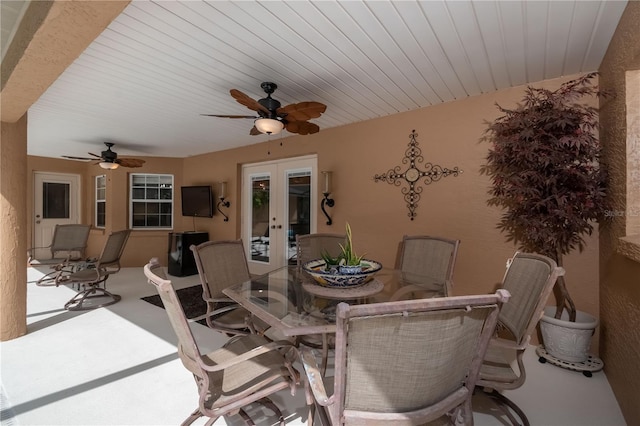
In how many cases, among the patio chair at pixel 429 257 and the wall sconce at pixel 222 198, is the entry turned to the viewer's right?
0

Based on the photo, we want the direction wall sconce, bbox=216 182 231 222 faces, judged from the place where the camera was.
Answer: facing the viewer and to the left of the viewer

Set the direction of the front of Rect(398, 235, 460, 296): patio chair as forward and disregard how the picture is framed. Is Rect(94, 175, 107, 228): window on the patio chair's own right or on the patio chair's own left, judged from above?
on the patio chair's own right

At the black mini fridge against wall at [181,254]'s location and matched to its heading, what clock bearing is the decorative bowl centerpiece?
The decorative bowl centerpiece is roughly at 10 o'clock from the black mini fridge against wall.

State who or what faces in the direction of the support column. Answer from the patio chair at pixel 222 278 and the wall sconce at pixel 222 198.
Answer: the wall sconce

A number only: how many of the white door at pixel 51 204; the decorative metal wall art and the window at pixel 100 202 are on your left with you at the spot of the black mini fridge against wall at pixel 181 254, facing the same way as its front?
1

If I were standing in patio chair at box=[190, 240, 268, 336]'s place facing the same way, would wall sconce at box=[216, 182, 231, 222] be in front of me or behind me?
behind

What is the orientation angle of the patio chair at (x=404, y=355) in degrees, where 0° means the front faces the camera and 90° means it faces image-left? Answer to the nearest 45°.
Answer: approximately 135°

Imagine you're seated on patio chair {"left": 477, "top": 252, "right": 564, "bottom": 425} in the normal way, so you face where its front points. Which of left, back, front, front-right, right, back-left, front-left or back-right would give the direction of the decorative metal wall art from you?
right

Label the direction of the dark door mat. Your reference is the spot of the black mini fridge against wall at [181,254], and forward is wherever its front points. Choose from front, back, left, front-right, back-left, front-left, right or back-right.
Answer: front-left

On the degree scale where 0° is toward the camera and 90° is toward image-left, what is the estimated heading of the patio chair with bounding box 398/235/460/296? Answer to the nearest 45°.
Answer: approximately 45°

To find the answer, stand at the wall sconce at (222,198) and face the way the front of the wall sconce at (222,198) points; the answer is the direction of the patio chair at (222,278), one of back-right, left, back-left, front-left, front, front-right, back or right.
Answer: front-left

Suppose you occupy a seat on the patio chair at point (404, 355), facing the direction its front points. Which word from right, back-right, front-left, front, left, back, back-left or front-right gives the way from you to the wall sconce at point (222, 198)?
front

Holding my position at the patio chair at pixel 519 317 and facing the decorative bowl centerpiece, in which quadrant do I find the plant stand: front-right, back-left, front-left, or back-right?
back-right
